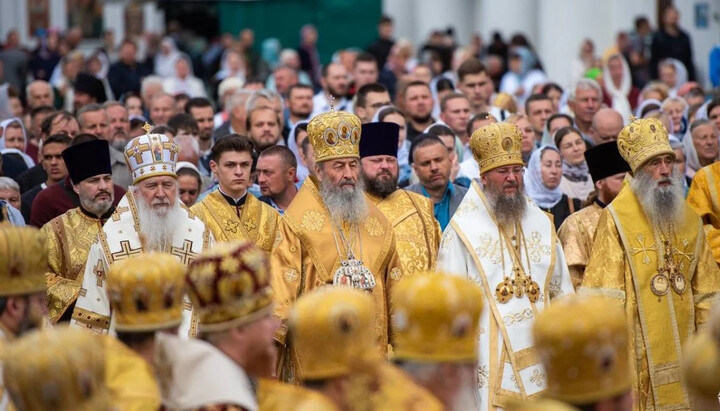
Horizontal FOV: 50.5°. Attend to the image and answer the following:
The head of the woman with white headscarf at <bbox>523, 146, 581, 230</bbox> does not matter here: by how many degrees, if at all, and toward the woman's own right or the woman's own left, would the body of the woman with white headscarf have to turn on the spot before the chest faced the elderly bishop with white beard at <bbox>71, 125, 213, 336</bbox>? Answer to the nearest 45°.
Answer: approximately 90° to the woman's own right

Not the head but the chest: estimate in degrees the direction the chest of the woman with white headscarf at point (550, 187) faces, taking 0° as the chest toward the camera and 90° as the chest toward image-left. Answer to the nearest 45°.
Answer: approximately 315°

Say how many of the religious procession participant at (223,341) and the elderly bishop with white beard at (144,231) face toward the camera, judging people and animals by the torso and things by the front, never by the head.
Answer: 1

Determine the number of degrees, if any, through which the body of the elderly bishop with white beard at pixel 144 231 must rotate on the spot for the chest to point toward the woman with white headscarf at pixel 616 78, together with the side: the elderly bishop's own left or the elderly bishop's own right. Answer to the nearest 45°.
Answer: approximately 135° to the elderly bishop's own left

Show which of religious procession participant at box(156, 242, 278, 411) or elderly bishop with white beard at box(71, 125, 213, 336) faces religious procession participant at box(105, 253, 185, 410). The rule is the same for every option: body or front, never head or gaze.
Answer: the elderly bishop with white beard

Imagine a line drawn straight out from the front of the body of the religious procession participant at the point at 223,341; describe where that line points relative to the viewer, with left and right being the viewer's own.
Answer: facing away from the viewer and to the right of the viewer

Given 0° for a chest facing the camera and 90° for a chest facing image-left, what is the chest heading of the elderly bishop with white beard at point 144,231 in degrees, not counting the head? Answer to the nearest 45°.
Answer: approximately 0°

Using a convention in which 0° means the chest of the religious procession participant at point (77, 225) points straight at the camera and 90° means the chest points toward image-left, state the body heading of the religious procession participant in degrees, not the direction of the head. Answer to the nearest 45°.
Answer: approximately 315°
